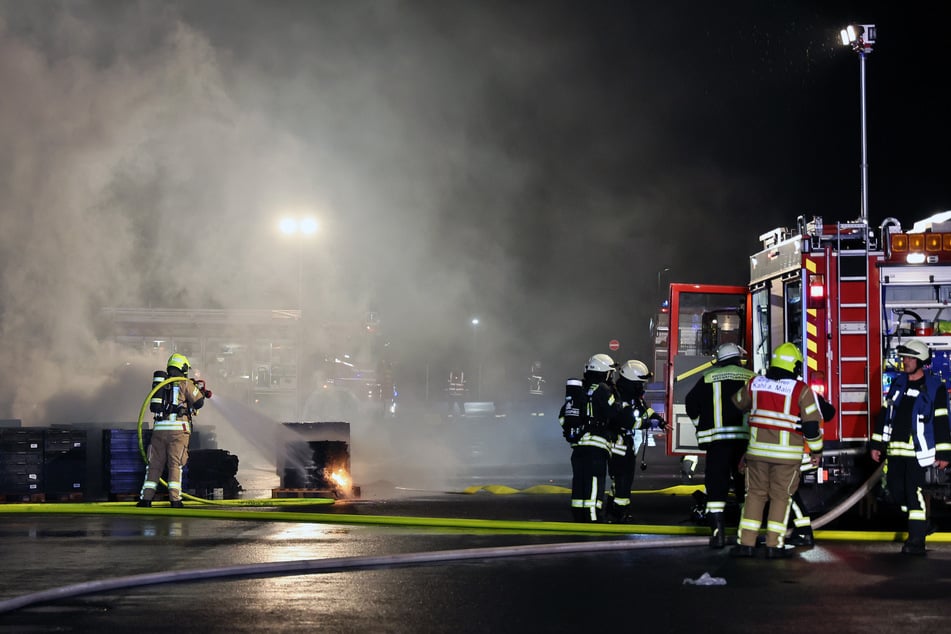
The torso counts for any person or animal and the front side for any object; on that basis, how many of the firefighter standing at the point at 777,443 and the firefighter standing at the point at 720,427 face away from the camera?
2

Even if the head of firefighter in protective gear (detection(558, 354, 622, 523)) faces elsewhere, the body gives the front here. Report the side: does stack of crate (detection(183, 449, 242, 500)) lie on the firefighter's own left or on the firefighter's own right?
on the firefighter's own left

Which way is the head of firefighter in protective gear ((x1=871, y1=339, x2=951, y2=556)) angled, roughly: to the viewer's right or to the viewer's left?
to the viewer's left

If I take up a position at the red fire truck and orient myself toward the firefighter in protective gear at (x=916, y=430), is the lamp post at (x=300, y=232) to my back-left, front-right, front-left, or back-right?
back-right

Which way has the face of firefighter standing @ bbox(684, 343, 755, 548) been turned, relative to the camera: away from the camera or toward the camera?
away from the camera

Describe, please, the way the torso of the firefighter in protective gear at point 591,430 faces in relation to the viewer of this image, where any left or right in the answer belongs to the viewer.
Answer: facing away from the viewer and to the right of the viewer

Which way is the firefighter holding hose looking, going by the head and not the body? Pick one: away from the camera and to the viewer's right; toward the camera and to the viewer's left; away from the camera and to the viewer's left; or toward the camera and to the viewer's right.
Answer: away from the camera and to the viewer's right

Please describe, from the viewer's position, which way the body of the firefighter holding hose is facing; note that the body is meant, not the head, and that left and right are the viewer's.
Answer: facing away from the viewer and to the right of the viewer

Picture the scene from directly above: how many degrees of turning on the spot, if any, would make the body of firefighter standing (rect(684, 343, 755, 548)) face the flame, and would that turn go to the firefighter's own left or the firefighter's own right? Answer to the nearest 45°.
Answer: approximately 45° to the firefighter's own left

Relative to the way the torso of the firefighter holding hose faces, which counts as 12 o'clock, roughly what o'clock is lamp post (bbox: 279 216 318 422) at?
The lamp post is roughly at 11 o'clock from the firefighter holding hose.

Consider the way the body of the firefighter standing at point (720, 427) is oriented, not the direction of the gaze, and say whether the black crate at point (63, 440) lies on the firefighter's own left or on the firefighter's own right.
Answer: on the firefighter's own left

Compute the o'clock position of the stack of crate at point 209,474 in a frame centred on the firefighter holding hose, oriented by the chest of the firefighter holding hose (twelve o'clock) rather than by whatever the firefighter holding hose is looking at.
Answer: The stack of crate is roughly at 11 o'clock from the firefighter holding hose.

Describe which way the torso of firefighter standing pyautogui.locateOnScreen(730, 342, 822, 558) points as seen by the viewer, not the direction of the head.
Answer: away from the camera

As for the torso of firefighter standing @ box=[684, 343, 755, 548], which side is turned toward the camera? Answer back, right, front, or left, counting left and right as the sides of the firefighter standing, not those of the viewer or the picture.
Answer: back
